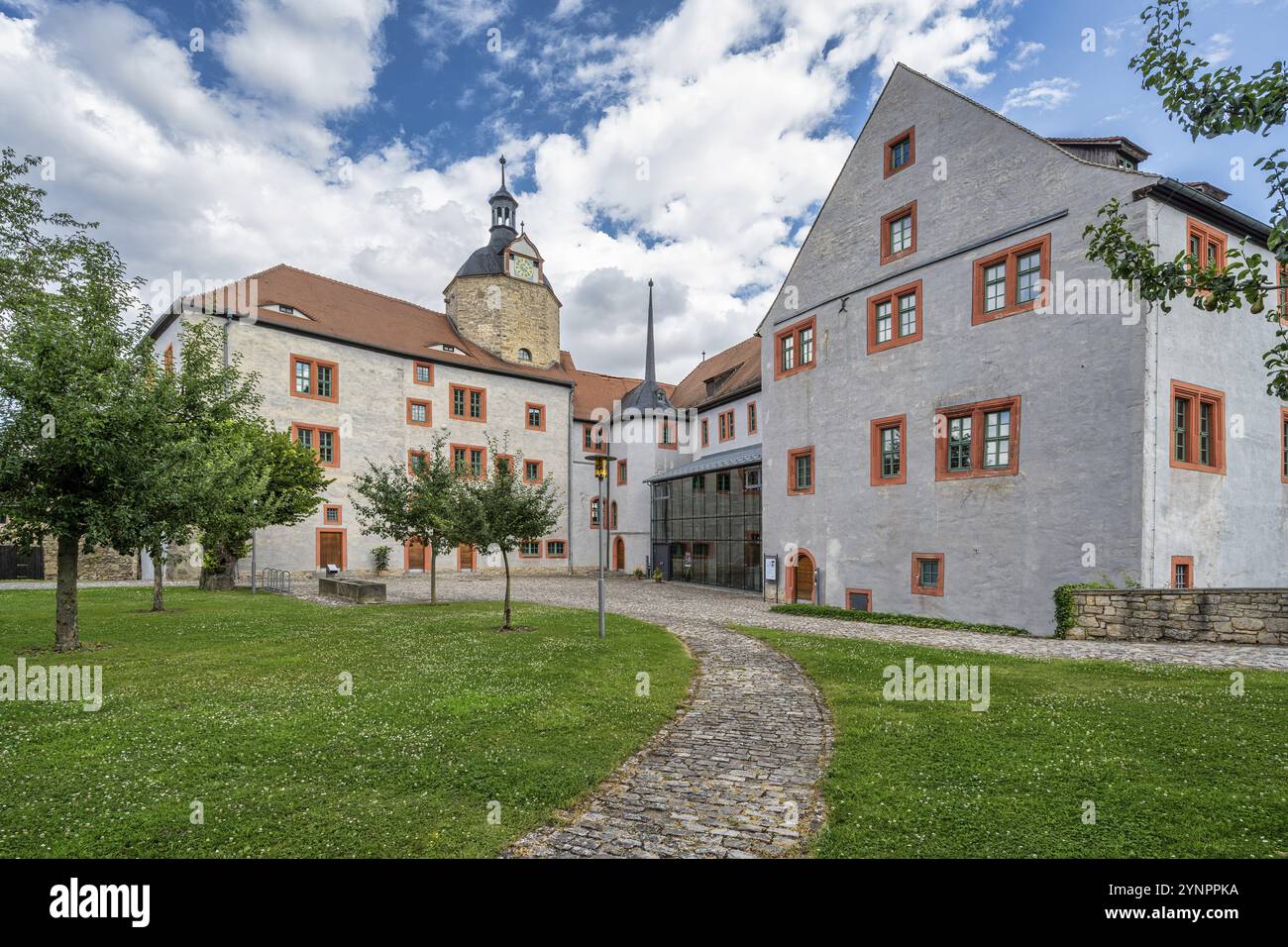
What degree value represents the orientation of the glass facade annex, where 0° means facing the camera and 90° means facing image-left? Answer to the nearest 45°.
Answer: approximately 45°

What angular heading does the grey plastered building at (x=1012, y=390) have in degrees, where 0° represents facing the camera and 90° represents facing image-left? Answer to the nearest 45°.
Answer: approximately 45°

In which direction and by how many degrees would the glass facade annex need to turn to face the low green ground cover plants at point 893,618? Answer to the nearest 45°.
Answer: approximately 45° to its left

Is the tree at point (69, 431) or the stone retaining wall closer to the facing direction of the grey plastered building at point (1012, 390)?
the tree

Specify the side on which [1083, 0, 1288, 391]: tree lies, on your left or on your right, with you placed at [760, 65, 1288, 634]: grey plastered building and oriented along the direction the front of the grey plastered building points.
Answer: on your left

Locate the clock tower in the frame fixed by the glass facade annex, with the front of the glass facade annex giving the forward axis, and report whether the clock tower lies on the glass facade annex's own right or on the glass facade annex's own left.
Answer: on the glass facade annex's own right
